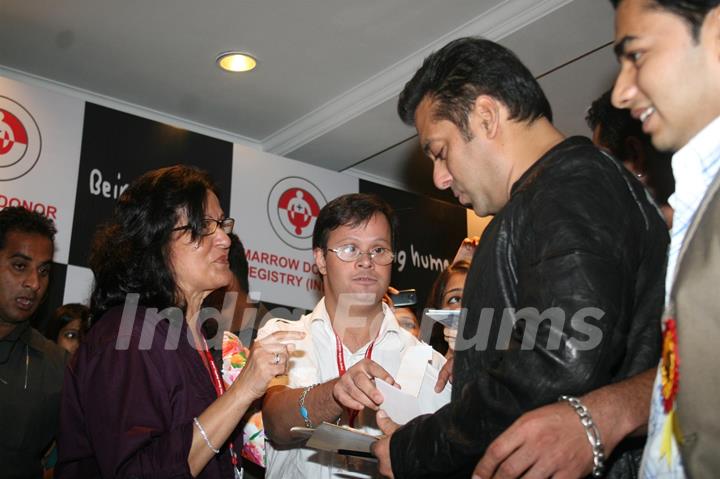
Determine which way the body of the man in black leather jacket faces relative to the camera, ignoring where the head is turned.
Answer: to the viewer's left

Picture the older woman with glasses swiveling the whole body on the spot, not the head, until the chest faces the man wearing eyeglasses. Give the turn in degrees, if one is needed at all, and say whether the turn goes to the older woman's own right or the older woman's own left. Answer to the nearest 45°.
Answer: approximately 45° to the older woman's own left

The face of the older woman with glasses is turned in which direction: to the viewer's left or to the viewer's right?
to the viewer's right

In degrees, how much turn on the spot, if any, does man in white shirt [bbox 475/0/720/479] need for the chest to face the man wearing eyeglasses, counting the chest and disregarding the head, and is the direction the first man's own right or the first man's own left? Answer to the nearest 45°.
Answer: approximately 45° to the first man's own right

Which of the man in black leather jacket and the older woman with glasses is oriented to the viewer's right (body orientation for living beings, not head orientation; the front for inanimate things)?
the older woman with glasses

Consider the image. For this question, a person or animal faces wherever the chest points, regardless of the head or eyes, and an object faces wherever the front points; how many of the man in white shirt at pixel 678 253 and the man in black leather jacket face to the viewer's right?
0

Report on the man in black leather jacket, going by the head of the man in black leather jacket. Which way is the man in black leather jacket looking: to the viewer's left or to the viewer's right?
to the viewer's left

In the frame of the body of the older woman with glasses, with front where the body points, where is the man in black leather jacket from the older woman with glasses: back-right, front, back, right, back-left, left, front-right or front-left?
front-right

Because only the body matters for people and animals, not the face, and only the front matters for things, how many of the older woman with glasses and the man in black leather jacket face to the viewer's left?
1

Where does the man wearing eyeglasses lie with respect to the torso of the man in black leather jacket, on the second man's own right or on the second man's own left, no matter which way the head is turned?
on the second man's own right

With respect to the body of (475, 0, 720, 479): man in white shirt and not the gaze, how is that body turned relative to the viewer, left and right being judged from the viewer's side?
facing to the left of the viewer

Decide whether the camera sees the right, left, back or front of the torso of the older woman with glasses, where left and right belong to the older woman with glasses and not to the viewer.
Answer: right
